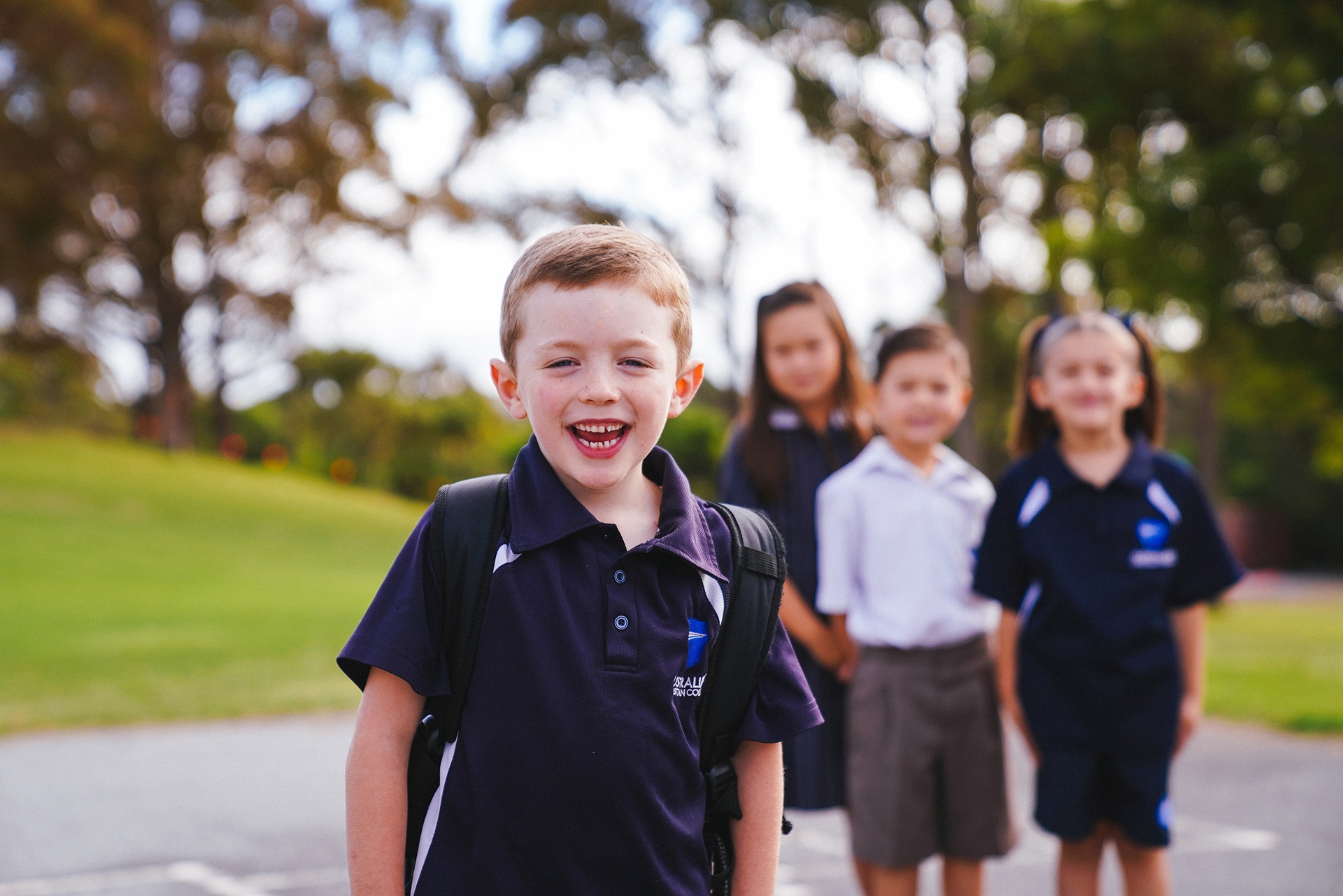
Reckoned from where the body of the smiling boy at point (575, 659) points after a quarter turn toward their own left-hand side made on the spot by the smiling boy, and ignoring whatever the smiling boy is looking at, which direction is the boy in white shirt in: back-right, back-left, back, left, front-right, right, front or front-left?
front-left

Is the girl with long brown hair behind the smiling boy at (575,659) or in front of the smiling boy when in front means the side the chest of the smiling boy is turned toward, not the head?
behind

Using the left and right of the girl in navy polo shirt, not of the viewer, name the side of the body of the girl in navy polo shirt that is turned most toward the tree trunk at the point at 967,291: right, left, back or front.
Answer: back

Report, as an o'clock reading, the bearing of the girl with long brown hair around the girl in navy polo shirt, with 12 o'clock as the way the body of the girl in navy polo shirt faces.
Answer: The girl with long brown hair is roughly at 3 o'clock from the girl in navy polo shirt.

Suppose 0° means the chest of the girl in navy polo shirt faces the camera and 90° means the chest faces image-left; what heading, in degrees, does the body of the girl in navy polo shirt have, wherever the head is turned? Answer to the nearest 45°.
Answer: approximately 0°

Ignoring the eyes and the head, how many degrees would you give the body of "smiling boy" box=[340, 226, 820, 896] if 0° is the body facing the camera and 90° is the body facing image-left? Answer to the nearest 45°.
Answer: approximately 0°

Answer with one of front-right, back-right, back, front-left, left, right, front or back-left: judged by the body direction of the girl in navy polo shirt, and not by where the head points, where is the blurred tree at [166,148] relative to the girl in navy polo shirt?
back-right

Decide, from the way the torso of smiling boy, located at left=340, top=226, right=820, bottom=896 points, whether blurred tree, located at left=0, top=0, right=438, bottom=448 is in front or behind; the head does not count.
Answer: behind

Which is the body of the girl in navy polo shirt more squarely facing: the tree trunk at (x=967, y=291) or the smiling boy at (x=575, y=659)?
the smiling boy

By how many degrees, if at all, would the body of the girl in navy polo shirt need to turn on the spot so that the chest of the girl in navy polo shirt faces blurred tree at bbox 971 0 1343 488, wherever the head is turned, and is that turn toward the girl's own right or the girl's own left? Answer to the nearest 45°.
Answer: approximately 180°

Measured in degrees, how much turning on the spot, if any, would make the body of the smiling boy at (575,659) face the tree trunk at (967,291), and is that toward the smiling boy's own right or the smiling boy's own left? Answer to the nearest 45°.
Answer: approximately 180°

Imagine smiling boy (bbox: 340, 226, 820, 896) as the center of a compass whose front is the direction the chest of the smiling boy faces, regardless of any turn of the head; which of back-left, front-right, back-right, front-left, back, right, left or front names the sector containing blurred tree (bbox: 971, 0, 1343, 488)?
back-left

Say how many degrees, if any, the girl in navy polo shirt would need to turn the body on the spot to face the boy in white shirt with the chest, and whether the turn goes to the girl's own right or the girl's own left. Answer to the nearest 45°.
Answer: approximately 90° to the girl's own right
